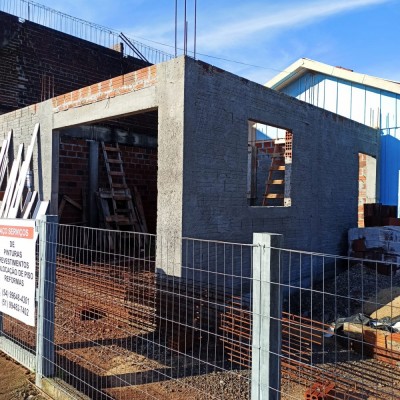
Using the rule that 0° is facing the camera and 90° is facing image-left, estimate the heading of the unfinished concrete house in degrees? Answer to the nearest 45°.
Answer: approximately 45°

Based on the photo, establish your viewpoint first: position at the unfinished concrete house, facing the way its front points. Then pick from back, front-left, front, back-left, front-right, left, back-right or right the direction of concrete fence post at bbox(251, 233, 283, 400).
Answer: front-left

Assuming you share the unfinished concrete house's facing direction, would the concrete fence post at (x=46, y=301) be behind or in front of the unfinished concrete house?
in front

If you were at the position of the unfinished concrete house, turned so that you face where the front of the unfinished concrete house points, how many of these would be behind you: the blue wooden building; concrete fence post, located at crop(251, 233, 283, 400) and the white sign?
1

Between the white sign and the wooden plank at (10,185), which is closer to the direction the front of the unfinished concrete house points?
the white sign

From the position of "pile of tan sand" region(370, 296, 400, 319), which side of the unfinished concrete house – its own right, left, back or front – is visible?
left

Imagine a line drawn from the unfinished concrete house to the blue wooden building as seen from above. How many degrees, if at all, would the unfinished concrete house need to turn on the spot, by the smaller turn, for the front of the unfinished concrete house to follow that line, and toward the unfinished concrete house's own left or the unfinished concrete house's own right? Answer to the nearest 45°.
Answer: approximately 180°

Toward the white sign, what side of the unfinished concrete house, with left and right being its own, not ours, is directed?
front

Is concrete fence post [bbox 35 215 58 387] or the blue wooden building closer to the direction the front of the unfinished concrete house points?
the concrete fence post
